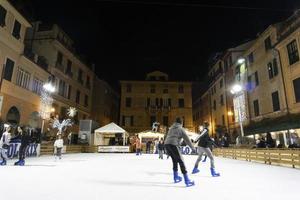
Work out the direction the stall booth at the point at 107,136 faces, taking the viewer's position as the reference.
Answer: facing the viewer

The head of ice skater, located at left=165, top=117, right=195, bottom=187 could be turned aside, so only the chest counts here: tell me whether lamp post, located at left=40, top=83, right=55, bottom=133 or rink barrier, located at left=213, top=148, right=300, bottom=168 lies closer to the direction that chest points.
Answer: the rink barrier

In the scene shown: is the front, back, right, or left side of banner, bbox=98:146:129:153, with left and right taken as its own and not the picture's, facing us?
front

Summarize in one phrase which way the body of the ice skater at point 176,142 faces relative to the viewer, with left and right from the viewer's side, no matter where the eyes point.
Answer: facing away from the viewer and to the right of the viewer

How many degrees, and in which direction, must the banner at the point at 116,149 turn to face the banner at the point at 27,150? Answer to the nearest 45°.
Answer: approximately 45° to its right

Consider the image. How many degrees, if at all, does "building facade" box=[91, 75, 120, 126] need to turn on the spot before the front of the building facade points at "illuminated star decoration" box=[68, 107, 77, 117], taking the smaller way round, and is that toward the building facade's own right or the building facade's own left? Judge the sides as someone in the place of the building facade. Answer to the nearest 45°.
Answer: approximately 45° to the building facade's own right

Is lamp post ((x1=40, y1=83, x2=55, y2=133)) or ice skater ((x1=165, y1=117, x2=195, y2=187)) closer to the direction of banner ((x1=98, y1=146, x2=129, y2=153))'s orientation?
the ice skater

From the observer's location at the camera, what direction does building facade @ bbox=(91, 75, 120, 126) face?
facing the viewer and to the right of the viewer

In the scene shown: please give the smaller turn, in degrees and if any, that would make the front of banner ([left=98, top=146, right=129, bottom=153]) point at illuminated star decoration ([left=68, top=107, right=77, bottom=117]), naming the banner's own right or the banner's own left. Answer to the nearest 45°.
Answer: approximately 90° to the banner's own right

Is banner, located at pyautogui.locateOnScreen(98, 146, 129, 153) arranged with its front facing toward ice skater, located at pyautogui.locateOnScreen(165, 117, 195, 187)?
yes

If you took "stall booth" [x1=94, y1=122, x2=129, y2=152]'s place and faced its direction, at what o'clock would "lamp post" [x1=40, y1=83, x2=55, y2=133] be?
The lamp post is roughly at 2 o'clock from the stall booth.

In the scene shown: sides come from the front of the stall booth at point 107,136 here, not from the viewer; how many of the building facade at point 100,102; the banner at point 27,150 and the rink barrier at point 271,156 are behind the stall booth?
1

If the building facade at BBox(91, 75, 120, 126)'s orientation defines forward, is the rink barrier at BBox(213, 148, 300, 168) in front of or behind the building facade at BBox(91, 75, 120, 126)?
in front

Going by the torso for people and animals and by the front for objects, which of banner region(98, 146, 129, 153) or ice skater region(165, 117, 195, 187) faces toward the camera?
the banner

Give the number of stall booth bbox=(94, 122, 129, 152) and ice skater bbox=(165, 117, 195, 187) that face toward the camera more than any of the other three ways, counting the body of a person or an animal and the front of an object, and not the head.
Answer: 1

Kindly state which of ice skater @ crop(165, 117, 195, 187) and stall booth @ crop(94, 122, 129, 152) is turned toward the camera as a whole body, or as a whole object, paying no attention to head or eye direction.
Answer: the stall booth
